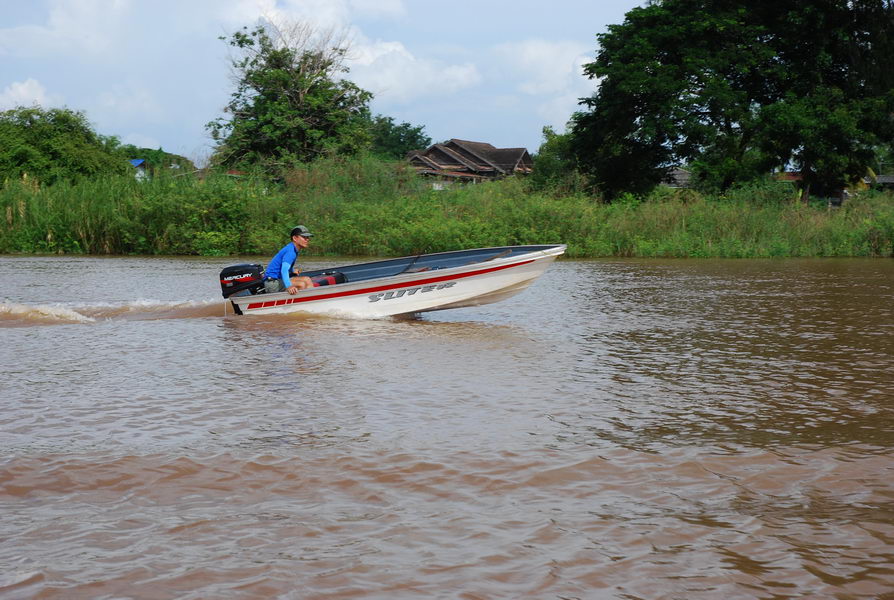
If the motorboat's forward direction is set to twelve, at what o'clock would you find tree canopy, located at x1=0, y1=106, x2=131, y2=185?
The tree canopy is roughly at 8 o'clock from the motorboat.

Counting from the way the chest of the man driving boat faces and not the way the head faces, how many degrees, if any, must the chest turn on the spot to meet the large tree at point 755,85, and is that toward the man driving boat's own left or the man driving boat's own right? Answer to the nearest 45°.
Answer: approximately 45° to the man driving boat's own left

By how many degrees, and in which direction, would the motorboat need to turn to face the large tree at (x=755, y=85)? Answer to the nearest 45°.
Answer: approximately 45° to its left

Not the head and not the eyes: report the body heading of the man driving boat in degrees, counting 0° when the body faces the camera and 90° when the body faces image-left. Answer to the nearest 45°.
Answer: approximately 270°

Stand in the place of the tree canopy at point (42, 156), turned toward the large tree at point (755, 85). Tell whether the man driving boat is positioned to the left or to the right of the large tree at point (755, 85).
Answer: right

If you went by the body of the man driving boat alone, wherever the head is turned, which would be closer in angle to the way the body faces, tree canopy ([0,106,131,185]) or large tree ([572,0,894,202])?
the large tree

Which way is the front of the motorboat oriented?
to the viewer's right

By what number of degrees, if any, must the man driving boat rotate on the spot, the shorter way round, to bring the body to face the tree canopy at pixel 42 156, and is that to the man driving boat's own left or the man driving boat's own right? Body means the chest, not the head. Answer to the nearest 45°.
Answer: approximately 90° to the man driving boat's own left

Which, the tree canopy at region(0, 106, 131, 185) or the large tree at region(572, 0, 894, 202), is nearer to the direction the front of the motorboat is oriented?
the large tree
